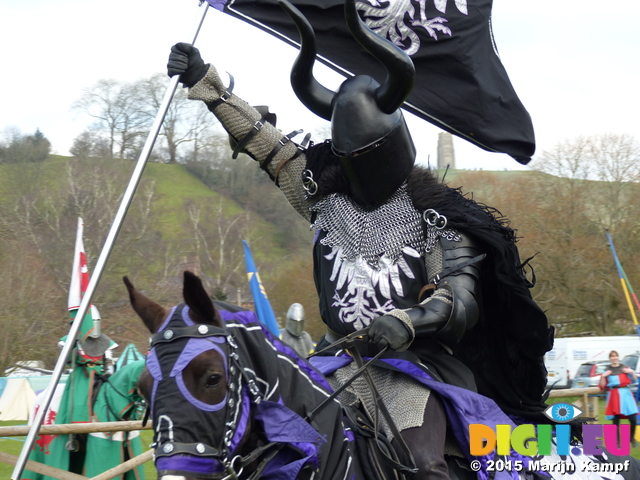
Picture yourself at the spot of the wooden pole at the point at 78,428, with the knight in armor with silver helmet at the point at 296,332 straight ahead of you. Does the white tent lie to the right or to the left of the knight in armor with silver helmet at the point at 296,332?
left

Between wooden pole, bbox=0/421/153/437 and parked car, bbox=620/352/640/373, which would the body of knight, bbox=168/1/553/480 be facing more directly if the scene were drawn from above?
the wooden pole

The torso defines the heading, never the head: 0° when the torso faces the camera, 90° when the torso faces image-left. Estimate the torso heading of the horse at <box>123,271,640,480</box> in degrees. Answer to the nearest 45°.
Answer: approximately 45°

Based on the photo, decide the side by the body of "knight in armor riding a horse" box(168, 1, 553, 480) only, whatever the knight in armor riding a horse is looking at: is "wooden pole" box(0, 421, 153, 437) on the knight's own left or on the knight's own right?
on the knight's own right

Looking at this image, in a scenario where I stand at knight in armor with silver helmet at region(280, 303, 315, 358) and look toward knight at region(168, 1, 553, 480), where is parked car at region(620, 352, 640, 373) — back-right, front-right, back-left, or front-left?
back-left

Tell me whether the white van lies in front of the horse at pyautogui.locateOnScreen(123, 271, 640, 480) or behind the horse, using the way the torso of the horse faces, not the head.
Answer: behind

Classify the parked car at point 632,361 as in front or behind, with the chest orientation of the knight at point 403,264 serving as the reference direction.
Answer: behind

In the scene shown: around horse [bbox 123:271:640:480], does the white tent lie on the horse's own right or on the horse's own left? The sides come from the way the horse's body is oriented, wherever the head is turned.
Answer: on the horse's own right

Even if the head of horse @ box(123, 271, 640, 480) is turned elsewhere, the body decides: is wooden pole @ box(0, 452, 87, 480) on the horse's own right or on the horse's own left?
on the horse's own right

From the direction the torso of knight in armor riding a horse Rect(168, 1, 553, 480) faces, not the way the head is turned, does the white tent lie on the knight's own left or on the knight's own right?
on the knight's own right

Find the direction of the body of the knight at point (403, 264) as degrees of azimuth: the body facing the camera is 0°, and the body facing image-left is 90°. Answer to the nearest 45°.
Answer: approximately 45°

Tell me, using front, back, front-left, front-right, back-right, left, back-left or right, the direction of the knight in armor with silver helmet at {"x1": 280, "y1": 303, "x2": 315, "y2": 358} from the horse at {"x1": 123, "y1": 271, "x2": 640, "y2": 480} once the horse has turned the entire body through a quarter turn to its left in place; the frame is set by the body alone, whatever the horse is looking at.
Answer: back-left
